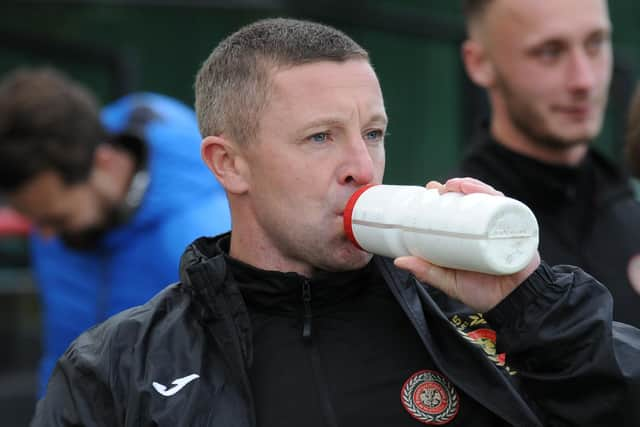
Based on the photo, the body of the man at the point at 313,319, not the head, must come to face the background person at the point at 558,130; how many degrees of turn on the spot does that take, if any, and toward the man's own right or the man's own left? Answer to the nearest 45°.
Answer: approximately 90° to the man's own left

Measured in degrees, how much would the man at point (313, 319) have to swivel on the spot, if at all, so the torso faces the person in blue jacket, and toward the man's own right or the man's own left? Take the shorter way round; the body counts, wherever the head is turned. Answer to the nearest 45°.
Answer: approximately 180°

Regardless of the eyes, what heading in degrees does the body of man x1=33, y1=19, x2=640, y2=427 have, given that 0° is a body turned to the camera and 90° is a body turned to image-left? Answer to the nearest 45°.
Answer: approximately 315°

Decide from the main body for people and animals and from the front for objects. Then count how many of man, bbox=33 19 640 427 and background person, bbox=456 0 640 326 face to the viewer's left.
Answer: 0

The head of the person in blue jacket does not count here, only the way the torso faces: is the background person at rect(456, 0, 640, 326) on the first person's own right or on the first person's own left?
on the first person's own left

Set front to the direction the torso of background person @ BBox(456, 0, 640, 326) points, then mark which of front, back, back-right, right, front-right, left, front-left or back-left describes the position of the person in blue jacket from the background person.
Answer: back-right

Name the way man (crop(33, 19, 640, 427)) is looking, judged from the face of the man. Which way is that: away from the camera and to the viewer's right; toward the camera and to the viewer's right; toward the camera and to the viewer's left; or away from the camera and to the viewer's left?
toward the camera and to the viewer's right

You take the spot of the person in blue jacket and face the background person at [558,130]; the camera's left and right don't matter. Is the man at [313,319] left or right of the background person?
right
